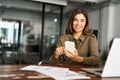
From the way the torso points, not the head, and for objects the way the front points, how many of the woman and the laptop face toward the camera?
1

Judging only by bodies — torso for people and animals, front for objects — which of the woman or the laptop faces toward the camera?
the woman

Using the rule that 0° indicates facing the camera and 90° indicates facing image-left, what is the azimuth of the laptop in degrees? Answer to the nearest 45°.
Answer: approximately 135°

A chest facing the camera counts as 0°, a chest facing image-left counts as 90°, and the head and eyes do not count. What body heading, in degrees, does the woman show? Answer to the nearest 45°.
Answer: approximately 0°

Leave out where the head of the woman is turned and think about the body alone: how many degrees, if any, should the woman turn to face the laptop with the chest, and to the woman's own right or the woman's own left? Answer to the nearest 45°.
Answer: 0° — they already face it

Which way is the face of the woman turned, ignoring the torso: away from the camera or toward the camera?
toward the camera

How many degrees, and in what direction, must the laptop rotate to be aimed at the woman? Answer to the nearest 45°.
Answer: approximately 45° to its right
